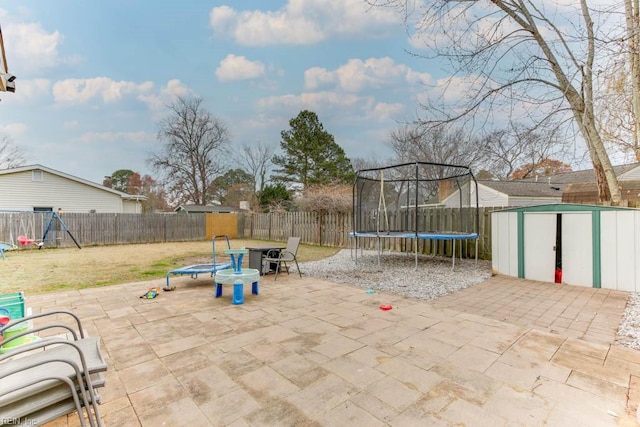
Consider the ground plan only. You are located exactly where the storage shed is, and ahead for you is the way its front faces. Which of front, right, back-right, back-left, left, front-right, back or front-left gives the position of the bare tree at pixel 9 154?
right

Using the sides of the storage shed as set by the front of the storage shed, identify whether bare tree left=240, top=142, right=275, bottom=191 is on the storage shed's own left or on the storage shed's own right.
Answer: on the storage shed's own right

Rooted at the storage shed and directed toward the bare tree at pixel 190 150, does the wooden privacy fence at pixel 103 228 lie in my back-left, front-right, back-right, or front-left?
front-left

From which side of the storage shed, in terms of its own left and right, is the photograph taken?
front

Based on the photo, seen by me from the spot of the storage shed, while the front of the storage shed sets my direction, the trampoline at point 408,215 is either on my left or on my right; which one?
on my right

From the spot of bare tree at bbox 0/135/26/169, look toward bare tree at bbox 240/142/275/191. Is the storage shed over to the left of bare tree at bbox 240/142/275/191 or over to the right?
right

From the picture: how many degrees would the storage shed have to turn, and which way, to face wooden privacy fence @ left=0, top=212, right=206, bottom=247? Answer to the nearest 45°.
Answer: approximately 90° to its right

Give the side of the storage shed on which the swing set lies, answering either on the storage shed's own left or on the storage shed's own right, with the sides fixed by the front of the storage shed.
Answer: on the storage shed's own right

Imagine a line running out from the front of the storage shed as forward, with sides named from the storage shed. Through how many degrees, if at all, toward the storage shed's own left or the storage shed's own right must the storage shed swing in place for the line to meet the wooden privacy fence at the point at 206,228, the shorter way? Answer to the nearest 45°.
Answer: approximately 90° to the storage shed's own right

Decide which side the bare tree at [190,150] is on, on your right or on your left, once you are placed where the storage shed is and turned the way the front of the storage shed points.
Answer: on your right

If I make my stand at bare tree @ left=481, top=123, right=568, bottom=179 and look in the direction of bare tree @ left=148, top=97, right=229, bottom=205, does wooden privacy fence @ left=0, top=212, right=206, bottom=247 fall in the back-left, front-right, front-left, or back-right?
front-left
